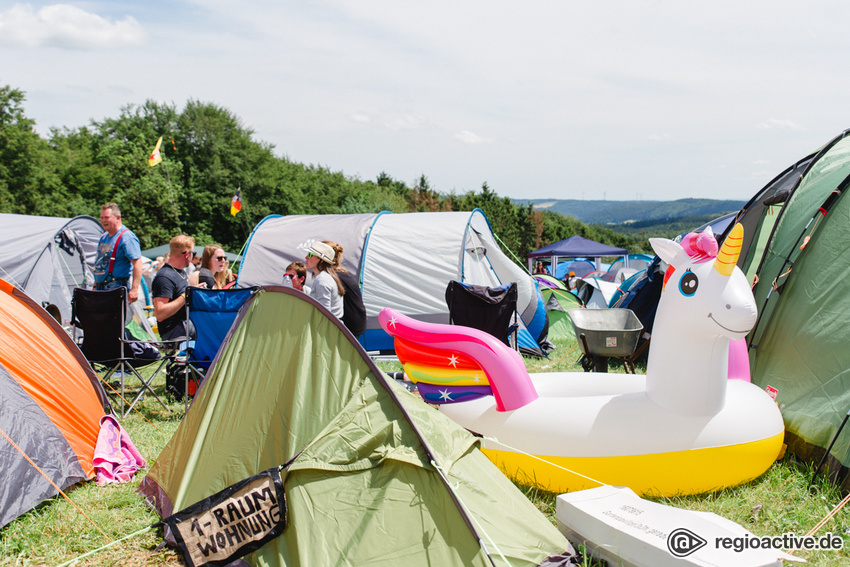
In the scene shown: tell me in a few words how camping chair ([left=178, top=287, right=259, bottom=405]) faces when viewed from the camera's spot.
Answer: facing away from the viewer

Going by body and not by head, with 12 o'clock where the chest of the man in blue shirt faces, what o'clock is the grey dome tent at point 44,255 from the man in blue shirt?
The grey dome tent is roughly at 4 o'clock from the man in blue shirt.

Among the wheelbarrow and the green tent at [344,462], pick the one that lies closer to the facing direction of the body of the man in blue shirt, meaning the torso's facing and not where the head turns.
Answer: the green tent

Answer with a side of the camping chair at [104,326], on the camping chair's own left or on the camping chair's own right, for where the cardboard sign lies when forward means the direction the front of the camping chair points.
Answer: on the camping chair's own right

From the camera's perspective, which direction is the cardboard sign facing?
toward the camera

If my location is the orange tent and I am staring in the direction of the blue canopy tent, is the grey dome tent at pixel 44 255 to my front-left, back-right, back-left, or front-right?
front-left

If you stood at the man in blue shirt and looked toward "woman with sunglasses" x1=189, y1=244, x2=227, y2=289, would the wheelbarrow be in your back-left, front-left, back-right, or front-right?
front-right
